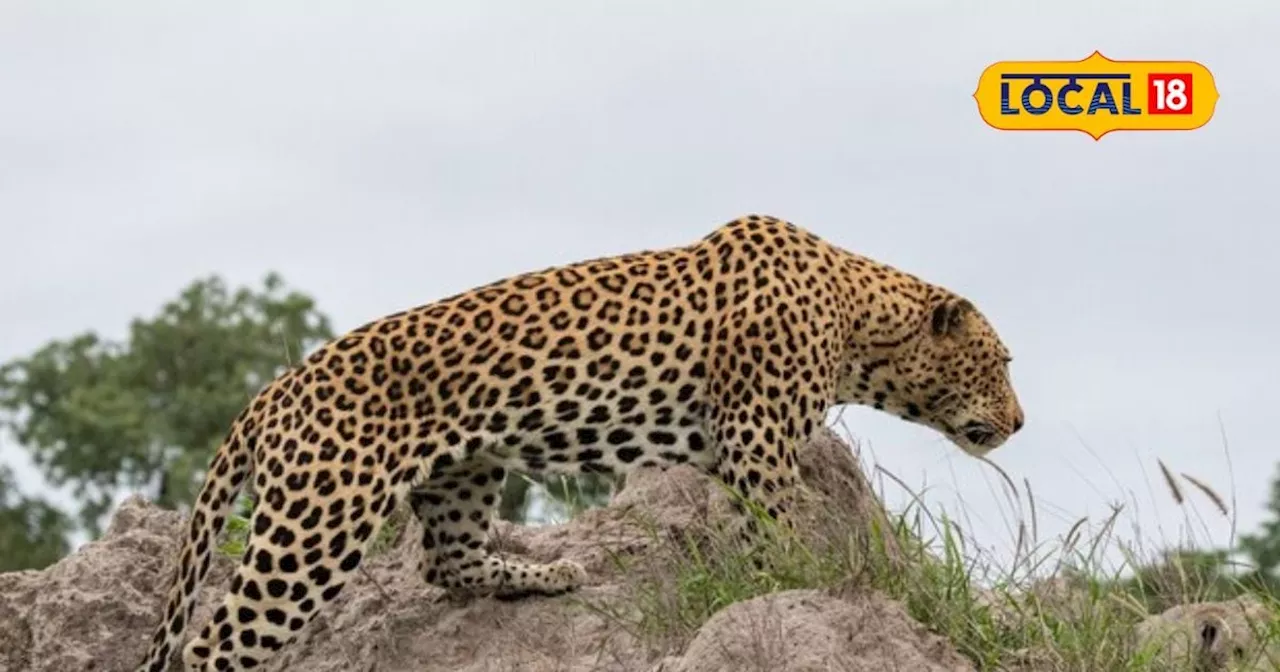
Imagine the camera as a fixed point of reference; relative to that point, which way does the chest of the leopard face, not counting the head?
to the viewer's right
